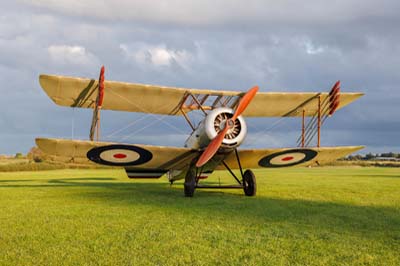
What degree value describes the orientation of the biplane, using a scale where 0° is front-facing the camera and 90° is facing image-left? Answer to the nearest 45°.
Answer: approximately 315°
